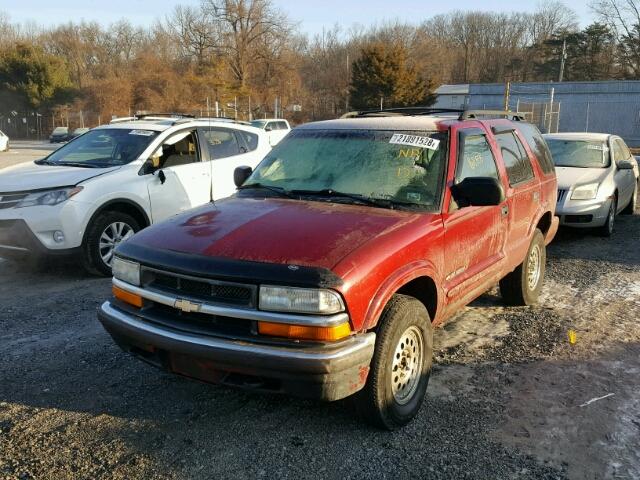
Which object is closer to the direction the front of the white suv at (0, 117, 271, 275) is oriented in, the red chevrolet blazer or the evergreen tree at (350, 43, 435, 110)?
the red chevrolet blazer

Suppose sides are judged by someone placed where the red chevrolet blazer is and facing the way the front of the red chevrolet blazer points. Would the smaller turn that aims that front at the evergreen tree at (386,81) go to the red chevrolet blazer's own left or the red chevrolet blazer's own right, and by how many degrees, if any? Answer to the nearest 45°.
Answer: approximately 135° to the red chevrolet blazer's own right

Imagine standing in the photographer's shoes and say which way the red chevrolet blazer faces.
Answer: facing the viewer and to the left of the viewer

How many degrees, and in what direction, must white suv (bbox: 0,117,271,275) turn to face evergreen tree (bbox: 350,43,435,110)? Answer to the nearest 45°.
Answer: approximately 180°

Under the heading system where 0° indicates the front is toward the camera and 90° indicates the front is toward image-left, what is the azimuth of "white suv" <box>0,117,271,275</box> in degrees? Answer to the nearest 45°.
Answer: approximately 45°

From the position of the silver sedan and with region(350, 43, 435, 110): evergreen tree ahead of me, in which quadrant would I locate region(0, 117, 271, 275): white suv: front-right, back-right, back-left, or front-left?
back-left

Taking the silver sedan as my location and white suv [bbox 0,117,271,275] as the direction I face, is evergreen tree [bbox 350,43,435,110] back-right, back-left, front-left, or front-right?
back-right

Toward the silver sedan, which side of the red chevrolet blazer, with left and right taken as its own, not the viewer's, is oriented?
back

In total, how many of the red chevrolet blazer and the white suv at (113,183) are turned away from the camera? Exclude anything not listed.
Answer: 0

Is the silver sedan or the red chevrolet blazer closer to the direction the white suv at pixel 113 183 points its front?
the red chevrolet blazer

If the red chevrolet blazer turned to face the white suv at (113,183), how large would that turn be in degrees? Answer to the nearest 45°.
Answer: approximately 90° to its right
